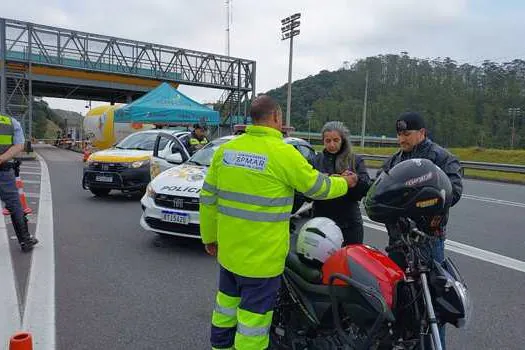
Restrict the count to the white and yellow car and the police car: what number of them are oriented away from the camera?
0

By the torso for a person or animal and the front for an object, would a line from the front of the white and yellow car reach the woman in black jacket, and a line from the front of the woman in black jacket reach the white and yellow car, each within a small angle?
no

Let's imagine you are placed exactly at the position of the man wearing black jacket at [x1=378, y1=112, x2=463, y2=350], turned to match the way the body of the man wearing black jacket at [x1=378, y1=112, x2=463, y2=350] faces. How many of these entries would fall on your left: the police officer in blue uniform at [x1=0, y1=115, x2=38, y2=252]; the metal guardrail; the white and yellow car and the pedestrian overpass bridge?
0

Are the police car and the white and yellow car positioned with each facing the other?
no

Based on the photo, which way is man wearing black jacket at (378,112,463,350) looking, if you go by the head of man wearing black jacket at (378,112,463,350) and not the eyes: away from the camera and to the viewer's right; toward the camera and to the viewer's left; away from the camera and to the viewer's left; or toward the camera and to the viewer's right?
toward the camera and to the viewer's left

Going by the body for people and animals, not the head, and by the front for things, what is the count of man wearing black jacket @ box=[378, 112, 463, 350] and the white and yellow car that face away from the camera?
0

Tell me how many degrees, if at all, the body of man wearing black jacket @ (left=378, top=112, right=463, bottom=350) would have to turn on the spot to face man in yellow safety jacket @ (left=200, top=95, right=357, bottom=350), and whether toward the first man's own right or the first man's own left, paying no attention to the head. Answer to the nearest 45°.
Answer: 0° — they already face them

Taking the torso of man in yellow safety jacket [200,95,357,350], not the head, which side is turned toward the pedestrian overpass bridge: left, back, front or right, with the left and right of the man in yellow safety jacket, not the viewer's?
left

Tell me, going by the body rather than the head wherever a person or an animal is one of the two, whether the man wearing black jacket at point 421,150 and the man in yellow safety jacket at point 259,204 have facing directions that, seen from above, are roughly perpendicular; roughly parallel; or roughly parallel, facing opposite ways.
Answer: roughly parallel, facing opposite ways

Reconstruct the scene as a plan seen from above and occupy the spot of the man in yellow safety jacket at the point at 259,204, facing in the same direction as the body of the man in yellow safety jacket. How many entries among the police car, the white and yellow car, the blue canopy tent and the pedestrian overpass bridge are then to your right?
0

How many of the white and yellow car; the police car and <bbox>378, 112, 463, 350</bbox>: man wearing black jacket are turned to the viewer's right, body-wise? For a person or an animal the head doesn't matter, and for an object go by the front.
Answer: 0

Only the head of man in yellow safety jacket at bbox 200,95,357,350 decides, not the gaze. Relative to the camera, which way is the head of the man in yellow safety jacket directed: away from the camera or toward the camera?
away from the camera

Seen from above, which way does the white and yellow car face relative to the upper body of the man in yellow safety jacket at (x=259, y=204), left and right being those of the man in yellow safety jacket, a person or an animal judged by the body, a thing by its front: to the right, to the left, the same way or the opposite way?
the opposite way

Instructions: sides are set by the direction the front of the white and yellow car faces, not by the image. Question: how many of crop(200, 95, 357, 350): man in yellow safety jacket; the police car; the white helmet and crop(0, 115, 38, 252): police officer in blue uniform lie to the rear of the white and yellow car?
0

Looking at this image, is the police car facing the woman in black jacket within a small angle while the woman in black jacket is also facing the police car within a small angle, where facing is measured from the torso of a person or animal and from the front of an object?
no

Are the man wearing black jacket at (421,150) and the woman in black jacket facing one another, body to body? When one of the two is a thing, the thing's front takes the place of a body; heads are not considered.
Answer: no

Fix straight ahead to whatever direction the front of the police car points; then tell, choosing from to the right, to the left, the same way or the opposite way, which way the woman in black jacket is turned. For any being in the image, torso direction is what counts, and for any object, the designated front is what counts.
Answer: the same way

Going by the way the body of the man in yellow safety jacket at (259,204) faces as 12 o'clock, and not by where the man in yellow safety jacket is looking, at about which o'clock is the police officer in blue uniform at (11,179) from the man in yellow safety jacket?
The police officer in blue uniform is roughly at 9 o'clock from the man in yellow safety jacket.

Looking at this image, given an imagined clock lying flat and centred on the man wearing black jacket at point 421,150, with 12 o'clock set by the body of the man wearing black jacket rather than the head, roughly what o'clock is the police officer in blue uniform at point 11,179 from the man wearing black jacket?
The police officer in blue uniform is roughly at 2 o'clock from the man wearing black jacket.

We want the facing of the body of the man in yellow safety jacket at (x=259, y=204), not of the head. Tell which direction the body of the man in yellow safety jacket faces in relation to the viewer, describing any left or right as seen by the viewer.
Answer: facing away from the viewer and to the right of the viewer
